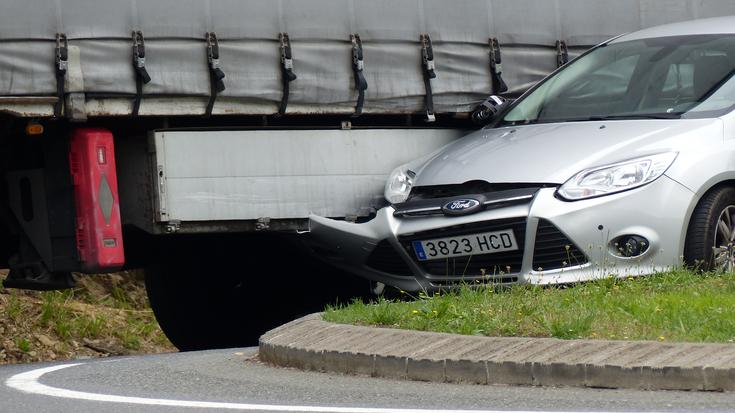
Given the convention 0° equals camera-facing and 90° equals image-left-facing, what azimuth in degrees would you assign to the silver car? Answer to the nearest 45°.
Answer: approximately 45°

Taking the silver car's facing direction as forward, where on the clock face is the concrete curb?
The concrete curb is roughly at 11 o'clock from the silver car.
